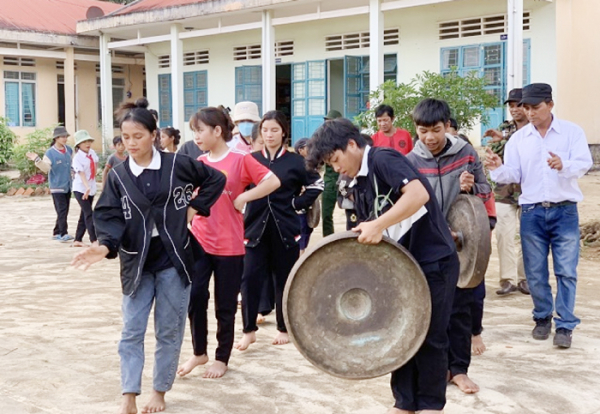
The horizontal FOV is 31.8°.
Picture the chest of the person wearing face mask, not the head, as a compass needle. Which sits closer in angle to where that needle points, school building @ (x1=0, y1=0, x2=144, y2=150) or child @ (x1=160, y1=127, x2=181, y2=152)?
the child

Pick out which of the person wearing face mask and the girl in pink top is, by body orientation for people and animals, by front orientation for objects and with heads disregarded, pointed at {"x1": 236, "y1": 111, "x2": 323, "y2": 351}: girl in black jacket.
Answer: the person wearing face mask

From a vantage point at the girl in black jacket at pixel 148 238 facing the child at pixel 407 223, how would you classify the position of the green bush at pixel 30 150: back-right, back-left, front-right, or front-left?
back-left

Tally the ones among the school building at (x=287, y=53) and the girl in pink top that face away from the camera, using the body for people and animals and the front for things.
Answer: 0

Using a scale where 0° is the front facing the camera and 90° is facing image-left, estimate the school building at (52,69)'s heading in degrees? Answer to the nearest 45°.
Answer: approximately 315°

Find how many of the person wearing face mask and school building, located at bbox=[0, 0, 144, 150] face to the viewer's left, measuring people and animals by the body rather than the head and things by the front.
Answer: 0

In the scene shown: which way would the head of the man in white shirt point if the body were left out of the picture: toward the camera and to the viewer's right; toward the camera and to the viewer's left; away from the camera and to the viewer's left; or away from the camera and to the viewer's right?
toward the camera and to the viewer's left
